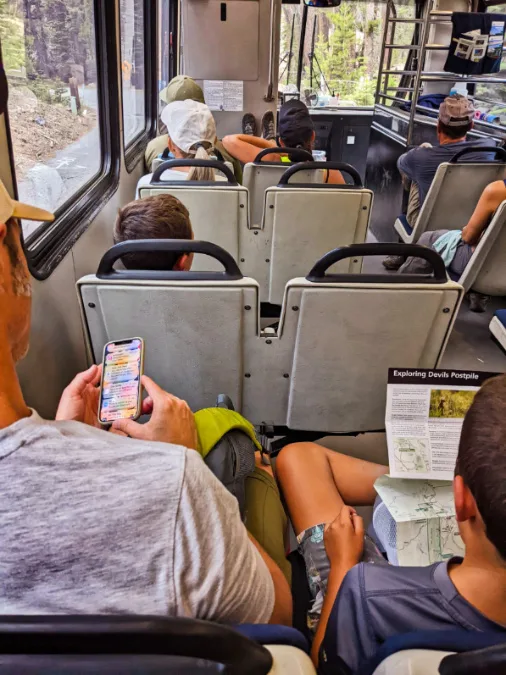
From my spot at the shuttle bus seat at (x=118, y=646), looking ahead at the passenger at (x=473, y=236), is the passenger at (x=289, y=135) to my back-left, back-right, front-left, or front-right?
front-left

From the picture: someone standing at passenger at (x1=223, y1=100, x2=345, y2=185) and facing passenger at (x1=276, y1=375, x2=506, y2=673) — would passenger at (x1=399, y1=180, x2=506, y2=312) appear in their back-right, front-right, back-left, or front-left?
front-left

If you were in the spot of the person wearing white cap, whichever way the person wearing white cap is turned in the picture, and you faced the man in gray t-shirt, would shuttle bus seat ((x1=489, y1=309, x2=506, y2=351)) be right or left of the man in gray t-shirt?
left

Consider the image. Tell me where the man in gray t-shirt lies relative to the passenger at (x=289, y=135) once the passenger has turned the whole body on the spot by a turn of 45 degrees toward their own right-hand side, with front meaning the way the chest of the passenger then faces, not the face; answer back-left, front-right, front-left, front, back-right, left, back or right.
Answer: back-right

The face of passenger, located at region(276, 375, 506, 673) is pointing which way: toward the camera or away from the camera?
away from the camera

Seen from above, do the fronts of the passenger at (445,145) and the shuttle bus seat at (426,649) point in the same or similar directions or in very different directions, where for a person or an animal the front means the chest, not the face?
same or similar directions

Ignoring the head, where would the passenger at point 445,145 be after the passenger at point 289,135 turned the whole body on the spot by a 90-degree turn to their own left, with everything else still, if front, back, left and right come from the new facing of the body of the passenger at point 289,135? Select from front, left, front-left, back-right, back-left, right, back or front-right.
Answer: back

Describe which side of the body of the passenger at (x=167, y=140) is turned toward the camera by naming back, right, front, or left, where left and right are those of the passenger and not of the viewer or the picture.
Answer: back

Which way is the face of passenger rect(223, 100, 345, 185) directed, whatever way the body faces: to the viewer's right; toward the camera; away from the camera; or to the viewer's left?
away from the camera

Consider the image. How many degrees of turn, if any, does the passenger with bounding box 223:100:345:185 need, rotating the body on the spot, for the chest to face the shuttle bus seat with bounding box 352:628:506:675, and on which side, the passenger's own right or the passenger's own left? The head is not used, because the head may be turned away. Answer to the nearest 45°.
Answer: approximately 180°

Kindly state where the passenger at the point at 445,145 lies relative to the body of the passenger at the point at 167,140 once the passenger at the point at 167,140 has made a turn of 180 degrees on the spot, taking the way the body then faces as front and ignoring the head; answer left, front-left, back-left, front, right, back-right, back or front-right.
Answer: left

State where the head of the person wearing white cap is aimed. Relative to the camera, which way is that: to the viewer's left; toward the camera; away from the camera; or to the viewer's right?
away from the camera

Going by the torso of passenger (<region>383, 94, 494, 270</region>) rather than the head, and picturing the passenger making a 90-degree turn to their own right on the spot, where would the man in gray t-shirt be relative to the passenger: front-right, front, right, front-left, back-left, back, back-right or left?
right

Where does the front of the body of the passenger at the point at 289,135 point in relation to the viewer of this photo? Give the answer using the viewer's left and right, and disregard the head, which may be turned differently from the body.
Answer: facing away from the viewer

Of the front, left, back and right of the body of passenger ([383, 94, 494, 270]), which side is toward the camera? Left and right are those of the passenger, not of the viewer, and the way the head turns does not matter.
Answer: back

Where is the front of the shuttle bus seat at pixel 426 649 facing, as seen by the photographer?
facing away from the viewer

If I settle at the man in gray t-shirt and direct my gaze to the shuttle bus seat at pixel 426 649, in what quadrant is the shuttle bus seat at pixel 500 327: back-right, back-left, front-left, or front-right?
front-left

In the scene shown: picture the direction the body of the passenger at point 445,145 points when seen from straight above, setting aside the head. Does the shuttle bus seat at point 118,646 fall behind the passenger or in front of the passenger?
behind
